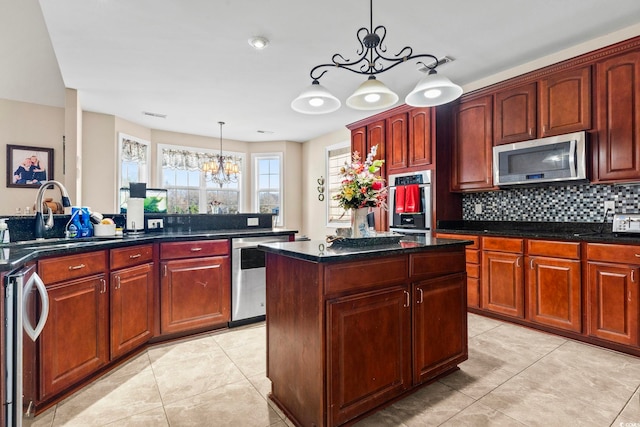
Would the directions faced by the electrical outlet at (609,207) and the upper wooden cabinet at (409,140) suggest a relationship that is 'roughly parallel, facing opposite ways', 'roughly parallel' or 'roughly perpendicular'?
roughly parallel

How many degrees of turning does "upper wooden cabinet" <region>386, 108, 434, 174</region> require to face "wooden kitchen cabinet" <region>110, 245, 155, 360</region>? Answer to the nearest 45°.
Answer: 0° — it already faces it

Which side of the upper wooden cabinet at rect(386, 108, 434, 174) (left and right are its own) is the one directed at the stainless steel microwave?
left

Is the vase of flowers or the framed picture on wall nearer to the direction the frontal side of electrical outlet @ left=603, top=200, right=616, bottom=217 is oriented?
the vase of flowers

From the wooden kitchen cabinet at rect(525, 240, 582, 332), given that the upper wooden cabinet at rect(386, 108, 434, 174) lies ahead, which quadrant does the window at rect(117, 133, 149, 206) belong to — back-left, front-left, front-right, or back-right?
front-left

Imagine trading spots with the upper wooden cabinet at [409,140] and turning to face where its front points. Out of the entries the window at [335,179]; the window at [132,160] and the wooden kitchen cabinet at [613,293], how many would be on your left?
1

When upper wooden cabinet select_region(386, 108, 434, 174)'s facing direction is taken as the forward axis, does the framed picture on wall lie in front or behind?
in front

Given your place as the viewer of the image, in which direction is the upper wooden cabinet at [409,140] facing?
facing the viewer and to the left of the viewer

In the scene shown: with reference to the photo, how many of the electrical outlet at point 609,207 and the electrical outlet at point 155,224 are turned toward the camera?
2

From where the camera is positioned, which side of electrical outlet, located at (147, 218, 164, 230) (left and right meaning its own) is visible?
front

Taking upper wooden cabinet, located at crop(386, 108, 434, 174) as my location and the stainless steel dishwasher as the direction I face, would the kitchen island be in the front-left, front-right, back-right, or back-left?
front-left

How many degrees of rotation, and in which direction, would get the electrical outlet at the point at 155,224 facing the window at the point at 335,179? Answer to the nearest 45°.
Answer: approximately 135° to its left

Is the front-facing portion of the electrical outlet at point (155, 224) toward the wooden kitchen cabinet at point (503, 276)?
no

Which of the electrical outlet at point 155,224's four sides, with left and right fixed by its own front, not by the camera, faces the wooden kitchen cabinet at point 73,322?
front

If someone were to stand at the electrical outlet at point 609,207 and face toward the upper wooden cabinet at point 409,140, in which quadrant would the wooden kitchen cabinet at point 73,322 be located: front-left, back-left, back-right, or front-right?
front-left
